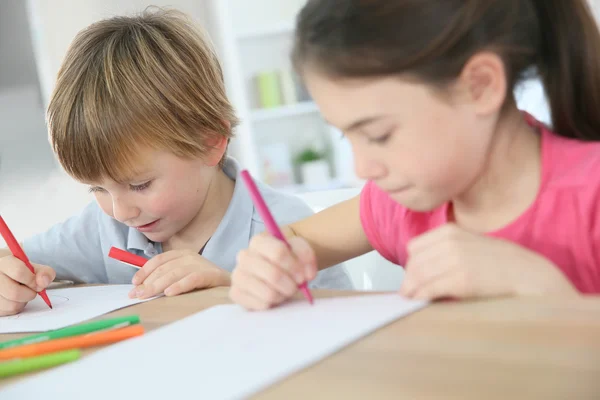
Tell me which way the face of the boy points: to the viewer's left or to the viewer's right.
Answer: to the viewer's left

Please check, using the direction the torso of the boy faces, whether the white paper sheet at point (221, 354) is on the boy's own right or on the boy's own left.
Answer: on the boy's own left

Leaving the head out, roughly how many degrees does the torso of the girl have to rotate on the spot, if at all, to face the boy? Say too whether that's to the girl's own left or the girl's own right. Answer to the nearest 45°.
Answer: approximately 90° to the girl's own right

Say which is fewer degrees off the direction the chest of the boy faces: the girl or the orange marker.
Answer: the orange marker

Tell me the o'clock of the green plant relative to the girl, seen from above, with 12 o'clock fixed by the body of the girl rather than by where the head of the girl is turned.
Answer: The green plant is roughly at 4 o'clock from the girl.

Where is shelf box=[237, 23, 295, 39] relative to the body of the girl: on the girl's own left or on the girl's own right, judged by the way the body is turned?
on the girl's own right

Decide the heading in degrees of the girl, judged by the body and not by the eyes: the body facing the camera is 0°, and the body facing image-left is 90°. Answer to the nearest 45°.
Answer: approximately 45°

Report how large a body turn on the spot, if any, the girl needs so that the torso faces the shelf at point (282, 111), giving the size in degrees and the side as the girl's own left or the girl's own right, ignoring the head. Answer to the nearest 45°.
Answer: approximately 135° to the girl's own right
